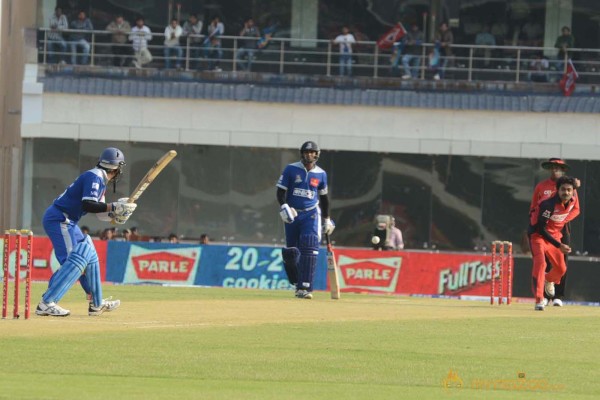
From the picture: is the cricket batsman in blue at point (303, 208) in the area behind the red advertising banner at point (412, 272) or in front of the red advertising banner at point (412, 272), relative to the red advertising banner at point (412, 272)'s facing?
in front

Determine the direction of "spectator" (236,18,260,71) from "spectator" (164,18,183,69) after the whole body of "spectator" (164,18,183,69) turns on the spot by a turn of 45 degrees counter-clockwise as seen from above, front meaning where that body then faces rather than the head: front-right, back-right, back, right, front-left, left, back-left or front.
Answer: front-left

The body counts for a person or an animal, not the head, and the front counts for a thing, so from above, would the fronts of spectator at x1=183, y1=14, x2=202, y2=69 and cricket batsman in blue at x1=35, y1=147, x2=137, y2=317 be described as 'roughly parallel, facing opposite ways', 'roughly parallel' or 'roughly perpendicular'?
roughly perpendicular

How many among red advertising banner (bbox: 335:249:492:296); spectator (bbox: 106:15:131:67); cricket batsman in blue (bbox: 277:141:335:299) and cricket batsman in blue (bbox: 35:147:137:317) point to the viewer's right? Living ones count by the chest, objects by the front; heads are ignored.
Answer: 1

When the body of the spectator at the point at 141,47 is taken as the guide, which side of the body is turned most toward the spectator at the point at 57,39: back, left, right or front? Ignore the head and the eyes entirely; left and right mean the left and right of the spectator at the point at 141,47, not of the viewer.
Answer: right

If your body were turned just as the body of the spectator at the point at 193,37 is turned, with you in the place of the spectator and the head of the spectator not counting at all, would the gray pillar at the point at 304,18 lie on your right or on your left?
on your left

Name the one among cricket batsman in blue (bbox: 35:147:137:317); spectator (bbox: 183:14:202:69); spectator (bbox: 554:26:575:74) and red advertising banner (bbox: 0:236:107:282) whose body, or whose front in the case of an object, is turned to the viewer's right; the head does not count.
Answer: the cricket batsman in blue

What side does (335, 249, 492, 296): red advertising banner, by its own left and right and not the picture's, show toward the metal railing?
back

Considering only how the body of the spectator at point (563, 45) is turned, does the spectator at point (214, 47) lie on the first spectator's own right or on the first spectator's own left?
on the first spectator's own right

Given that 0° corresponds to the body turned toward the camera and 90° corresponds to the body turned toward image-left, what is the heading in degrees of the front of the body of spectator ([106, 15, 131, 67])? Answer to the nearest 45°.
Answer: approximately 0°

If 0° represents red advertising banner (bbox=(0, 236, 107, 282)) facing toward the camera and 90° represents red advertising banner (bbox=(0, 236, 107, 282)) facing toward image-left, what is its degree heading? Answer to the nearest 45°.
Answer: approximately 0°
